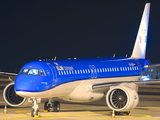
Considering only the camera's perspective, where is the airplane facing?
facing the viewer and to the left of the viewer
